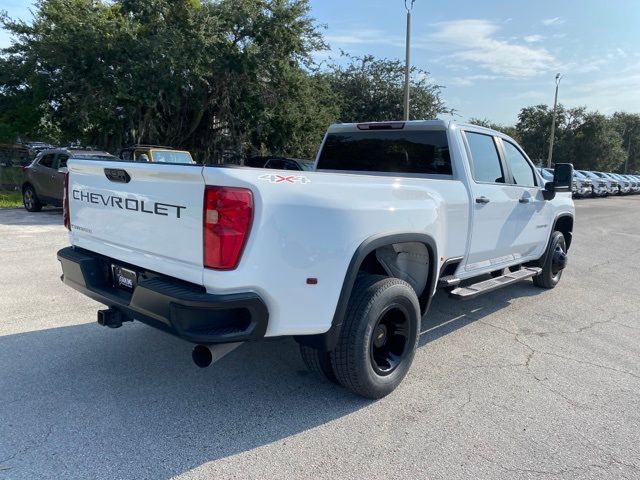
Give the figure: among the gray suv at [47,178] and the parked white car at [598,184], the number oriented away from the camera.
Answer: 0

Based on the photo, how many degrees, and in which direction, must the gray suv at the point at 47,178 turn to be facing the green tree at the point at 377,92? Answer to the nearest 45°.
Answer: approximately 90° to its left

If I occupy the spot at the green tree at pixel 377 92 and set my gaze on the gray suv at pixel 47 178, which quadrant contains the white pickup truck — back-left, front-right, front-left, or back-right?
front-left

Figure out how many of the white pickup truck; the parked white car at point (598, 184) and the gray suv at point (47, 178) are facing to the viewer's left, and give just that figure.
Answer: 0

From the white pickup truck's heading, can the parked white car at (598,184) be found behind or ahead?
ahead

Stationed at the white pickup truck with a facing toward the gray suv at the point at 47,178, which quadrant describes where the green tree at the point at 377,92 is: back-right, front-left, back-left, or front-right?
front-right

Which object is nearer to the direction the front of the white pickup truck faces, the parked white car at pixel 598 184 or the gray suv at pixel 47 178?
the parked white car

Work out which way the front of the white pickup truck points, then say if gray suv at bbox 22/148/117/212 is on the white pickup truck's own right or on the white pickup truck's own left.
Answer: on the white pickup truck's own left

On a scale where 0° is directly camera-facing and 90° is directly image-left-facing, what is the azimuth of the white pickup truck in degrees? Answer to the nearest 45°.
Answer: approximately 225°

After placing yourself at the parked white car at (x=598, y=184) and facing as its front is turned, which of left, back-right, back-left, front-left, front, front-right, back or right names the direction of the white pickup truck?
front-right

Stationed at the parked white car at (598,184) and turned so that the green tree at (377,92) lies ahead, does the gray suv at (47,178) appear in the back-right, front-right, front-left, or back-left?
front-left

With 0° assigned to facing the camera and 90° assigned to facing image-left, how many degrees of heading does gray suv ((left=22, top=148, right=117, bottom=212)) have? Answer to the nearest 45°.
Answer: approximately 315°

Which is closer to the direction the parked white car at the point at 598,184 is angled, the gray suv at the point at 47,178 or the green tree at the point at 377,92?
the gray suv
